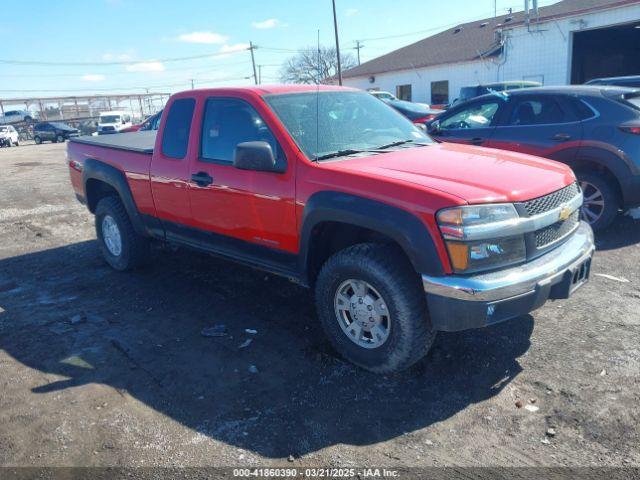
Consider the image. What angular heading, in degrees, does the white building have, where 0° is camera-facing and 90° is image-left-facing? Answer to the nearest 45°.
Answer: approximately 45°

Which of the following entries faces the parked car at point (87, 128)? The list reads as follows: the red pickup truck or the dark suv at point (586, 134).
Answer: the dark suv

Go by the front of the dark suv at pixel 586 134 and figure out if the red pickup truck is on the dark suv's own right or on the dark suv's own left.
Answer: on the dark suv's own left

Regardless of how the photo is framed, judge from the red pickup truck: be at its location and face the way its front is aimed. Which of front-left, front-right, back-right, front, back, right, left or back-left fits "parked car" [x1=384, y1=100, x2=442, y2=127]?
back-left

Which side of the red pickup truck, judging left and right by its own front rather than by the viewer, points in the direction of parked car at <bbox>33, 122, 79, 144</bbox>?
back

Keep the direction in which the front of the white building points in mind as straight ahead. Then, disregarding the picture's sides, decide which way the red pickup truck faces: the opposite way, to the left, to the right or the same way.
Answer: to the left
